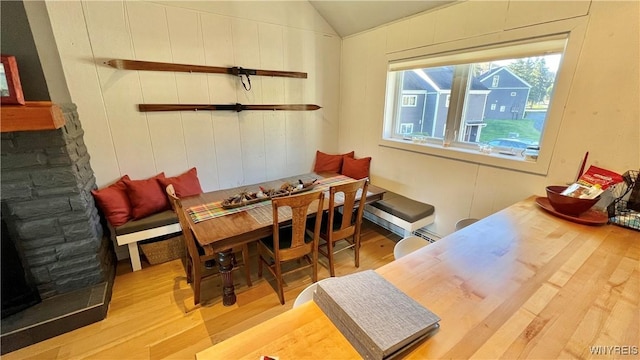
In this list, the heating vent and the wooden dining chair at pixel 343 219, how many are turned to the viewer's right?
0

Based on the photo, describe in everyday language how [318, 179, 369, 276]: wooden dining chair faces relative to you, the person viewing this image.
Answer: facing away from the viewer and to the left of the viewer

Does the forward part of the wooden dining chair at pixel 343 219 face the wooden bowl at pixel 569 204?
no

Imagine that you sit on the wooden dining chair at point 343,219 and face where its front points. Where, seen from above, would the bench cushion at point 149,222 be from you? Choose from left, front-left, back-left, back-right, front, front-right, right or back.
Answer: front-left

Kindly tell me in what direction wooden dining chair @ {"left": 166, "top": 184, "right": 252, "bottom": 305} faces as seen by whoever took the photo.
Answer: facing away from the viewer and to the right of the viewer

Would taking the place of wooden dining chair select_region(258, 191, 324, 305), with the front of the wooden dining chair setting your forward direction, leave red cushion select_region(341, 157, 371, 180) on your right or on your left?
on your right

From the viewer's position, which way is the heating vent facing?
facing the viewer and to the left of the viewer

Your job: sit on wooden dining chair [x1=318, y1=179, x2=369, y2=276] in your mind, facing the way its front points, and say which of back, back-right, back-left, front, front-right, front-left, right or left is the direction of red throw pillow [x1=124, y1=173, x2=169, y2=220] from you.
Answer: front-left

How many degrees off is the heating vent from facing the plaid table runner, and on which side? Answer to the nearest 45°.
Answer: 0° — it already faces it

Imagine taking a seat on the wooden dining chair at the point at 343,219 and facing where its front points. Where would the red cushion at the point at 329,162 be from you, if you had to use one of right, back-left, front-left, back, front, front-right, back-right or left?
front-right

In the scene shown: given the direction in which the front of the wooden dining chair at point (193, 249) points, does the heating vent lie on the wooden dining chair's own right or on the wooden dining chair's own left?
on the wooden dining chair's own right

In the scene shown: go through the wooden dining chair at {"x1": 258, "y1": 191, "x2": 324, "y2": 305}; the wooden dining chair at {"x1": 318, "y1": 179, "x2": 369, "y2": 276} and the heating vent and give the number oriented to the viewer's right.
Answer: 0

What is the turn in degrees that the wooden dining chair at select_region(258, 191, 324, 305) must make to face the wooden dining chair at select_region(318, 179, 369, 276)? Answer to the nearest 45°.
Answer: approximately 90° to its right

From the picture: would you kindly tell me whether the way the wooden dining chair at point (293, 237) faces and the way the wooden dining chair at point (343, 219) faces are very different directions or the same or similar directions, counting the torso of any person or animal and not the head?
same or similar directions

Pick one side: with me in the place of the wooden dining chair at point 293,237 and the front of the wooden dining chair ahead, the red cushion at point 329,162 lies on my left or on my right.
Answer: on my right

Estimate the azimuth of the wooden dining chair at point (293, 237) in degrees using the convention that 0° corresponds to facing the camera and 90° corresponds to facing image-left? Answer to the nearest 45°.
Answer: approximately 135°

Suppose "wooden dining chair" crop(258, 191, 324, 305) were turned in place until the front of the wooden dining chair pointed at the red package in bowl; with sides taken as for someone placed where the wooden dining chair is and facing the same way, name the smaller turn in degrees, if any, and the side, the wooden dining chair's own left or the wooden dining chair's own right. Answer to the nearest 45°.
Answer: approximately 135° to the wooden dining chair's own right
